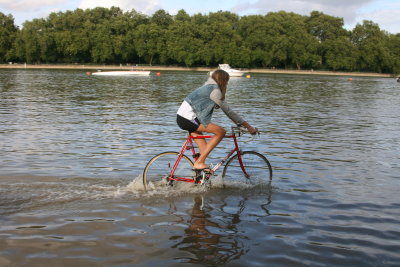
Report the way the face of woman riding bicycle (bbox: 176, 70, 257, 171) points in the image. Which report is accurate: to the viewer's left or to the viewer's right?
to the viewer's right

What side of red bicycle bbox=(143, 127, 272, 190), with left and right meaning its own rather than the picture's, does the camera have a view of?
right

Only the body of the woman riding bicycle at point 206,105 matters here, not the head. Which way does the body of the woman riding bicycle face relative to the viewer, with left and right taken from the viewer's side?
facing to the right of the viewer
